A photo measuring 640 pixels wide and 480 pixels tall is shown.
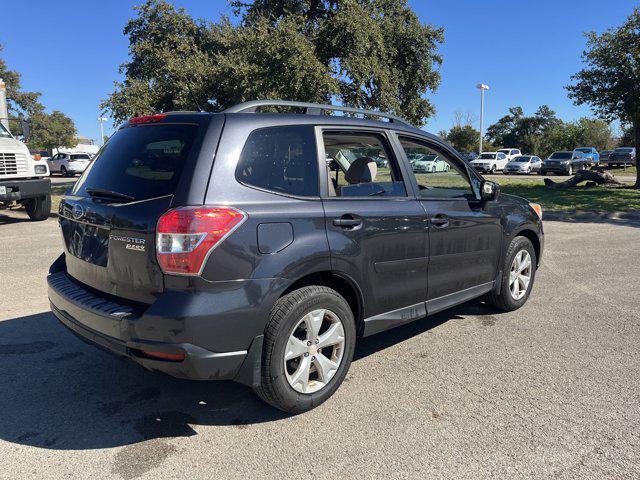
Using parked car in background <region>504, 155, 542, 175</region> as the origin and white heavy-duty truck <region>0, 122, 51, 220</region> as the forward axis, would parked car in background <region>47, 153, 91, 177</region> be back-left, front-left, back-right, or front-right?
front-right

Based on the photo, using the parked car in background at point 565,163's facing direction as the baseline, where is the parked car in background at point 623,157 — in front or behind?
behind

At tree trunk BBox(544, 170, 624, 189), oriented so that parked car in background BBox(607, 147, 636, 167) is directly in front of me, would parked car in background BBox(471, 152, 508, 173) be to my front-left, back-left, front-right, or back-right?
front-left

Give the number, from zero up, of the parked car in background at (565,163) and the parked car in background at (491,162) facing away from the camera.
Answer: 0

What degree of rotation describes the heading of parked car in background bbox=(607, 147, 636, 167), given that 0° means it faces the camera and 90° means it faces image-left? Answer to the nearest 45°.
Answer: approximately 45°

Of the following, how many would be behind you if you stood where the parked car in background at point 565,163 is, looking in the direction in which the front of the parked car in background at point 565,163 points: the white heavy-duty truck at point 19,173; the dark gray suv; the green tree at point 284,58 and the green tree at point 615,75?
0

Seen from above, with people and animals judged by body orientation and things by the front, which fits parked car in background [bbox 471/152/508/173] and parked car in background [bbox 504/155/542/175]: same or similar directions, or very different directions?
same or similar directions

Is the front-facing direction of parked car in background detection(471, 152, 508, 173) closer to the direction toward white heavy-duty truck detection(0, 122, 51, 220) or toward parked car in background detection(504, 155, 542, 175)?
the white heavy-duty truck

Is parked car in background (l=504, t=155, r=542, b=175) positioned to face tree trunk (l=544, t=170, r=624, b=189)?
no

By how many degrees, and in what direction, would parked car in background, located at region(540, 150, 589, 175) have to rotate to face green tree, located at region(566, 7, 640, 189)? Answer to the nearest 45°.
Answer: approximately 45° to its left

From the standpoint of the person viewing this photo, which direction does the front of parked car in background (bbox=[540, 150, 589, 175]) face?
facing the viewer and to the left of the viewer

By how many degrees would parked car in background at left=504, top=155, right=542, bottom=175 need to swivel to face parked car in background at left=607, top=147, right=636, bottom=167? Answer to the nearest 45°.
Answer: approximately 180°

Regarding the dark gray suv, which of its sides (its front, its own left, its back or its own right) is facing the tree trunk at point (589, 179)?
front

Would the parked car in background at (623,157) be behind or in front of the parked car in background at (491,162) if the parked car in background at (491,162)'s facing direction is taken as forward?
behind

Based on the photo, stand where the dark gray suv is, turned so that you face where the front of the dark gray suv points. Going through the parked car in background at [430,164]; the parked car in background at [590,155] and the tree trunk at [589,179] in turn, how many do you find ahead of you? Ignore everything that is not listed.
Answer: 3

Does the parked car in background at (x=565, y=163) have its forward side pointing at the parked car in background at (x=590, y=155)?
no

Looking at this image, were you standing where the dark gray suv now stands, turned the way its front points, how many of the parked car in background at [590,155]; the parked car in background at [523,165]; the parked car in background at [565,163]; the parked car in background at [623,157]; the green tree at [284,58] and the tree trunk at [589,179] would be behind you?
0
